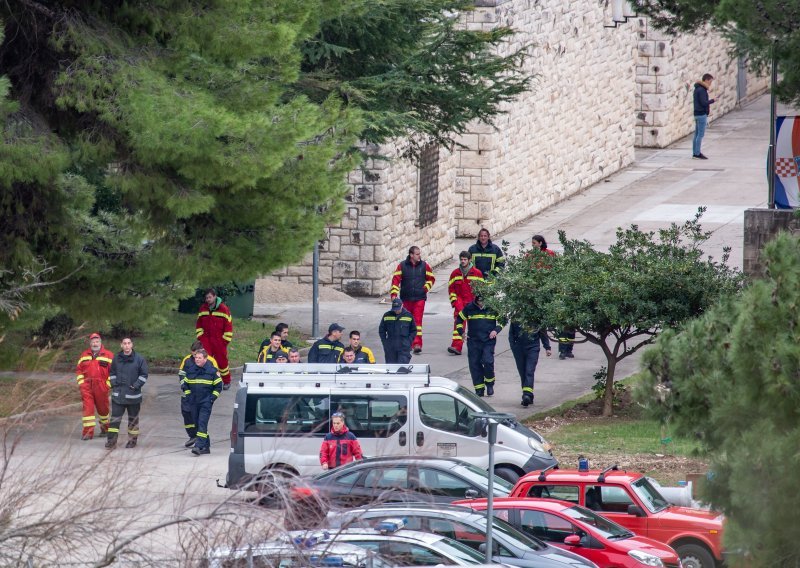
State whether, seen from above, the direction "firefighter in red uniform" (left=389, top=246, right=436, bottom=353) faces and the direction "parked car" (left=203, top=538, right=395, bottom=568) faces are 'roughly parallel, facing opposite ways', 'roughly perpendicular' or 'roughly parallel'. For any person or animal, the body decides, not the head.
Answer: roughly perpendicular

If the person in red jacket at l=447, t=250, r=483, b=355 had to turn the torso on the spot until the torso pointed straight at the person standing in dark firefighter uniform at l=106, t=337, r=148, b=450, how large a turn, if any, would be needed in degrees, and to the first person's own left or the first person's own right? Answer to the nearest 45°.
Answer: approximately 45° to the first person's own right

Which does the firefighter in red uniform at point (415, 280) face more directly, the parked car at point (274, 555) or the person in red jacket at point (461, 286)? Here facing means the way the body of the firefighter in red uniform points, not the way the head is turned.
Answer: the parked car

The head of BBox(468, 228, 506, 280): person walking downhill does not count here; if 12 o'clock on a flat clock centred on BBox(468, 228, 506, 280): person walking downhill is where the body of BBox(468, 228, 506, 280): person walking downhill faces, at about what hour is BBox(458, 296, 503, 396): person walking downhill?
BBox(458, 296, 503, 396): person walking downhill is roughly at 12 o'clock from BBox(468, 228, 506, 280): person walking downhill.

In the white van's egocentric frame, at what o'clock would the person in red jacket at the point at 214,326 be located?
The person in red jacket is roughly at 8 o'clock from the white van.

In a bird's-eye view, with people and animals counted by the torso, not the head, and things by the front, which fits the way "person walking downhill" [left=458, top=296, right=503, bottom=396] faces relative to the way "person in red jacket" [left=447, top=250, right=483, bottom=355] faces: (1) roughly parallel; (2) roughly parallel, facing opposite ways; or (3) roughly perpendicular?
roughly parallel

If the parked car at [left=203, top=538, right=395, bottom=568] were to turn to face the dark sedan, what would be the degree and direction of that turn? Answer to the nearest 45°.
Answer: approximately 90° to its left

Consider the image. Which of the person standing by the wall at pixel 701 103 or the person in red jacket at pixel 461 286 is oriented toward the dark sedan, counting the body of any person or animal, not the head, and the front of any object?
the person in red jacket

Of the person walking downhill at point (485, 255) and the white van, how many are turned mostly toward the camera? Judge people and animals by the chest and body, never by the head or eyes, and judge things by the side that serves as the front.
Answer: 1

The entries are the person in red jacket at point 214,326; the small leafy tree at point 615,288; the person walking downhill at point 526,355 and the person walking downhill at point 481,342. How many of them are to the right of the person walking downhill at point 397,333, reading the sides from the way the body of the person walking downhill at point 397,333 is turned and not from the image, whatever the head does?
1

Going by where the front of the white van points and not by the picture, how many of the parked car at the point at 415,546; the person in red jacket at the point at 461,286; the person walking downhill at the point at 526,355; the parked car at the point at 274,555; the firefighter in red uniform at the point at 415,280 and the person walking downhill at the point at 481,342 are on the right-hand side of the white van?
2

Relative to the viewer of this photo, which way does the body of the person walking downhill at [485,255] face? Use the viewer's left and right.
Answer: facing the viewer

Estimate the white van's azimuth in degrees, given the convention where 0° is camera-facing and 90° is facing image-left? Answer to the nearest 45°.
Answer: approximately 270°

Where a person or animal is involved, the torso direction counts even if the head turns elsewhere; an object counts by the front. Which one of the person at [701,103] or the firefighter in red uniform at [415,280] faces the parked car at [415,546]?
the firefighter in red uniform
